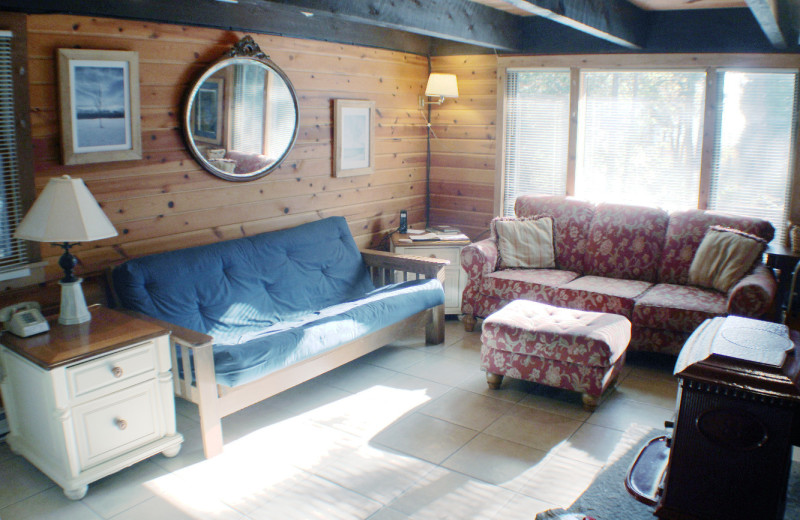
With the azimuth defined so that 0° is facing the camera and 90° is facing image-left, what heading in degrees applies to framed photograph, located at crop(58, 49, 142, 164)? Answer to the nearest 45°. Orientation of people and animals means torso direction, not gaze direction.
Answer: approximately 315°

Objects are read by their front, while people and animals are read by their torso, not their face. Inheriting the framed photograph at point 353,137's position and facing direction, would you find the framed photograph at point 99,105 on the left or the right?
on its right

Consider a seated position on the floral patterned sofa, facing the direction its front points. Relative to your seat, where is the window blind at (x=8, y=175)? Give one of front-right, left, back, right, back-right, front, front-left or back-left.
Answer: front

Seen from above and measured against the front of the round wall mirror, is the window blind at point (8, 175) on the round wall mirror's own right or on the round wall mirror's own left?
on the round wall mirror's own right

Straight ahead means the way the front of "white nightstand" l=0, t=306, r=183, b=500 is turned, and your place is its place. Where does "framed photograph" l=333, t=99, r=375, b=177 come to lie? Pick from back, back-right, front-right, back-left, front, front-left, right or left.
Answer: left

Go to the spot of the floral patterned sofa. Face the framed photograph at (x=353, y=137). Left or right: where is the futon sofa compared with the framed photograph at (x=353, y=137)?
left

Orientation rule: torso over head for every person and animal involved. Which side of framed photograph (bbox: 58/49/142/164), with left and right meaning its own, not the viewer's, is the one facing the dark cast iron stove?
front

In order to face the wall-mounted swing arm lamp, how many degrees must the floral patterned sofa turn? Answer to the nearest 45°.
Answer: approximately 45° to its right

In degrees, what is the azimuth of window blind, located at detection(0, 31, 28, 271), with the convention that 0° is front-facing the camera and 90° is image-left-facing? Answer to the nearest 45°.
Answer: approximately 315°

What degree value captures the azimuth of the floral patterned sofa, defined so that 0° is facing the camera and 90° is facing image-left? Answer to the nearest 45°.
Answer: approximately 45°

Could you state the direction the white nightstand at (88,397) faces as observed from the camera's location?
facing the viewer and to the right of the viewer

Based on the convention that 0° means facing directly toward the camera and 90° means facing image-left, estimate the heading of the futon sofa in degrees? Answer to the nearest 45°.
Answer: approximately 315°
